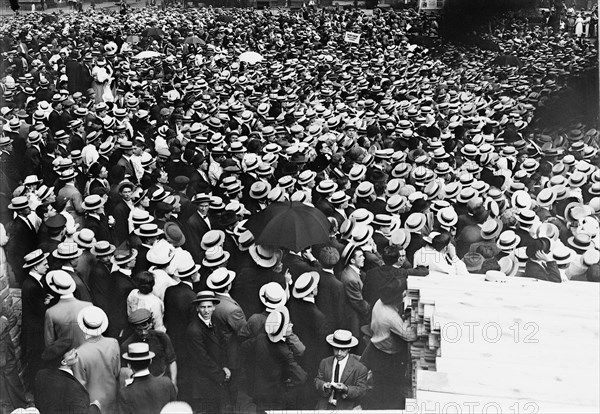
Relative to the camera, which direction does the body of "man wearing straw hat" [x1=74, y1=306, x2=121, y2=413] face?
away from the camera

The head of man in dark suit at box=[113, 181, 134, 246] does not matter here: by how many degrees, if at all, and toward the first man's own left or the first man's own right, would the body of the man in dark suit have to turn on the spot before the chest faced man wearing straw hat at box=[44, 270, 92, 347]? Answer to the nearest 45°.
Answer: approximately 45° to the first man's own right

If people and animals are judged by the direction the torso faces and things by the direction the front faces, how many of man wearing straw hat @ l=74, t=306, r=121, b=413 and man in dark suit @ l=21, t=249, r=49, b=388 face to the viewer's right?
1

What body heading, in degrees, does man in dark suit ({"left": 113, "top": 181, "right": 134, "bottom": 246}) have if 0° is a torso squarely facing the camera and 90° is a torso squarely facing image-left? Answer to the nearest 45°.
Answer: approximately 315°

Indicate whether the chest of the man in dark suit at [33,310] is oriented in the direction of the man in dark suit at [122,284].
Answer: yes

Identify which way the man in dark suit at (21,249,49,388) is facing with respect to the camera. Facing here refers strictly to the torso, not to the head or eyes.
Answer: to the viewer's right

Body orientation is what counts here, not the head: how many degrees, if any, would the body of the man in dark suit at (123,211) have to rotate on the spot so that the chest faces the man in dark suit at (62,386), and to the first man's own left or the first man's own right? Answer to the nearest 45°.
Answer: approximately 45° to the first man's own right

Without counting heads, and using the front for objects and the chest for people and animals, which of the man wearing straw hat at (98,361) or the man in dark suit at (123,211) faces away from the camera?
the man wearing straw hat
